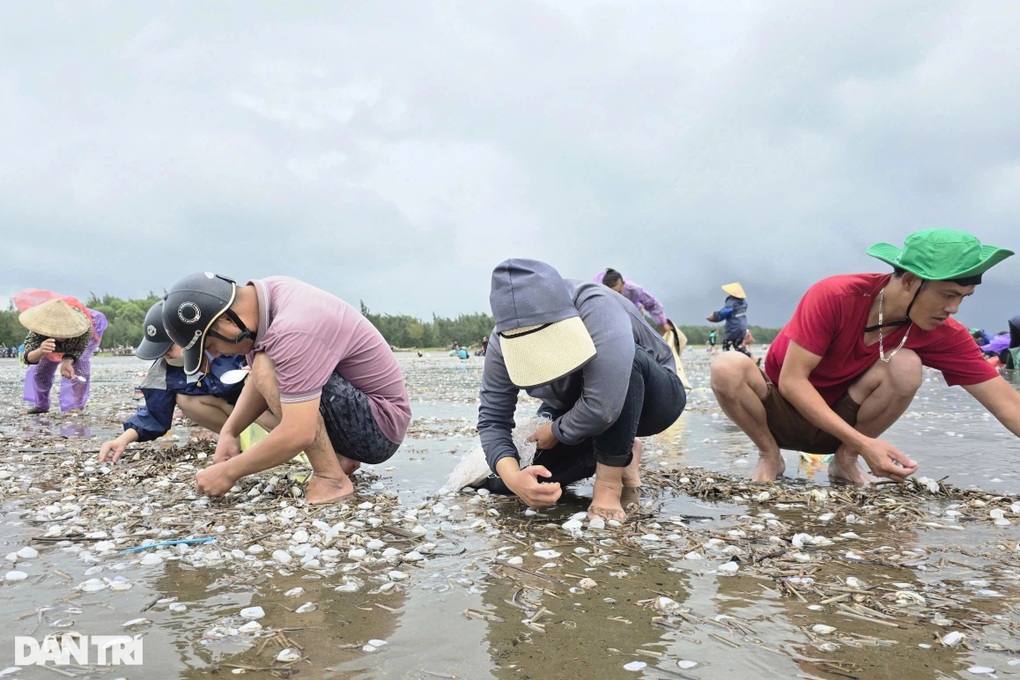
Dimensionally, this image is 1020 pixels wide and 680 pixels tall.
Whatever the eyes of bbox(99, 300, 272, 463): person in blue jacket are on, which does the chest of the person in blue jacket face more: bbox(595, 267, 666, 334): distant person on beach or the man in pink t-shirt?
the man in pink t-shirt

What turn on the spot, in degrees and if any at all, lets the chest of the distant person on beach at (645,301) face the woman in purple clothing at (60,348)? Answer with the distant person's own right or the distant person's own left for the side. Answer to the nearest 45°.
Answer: approximately 45° to the distant person's own left

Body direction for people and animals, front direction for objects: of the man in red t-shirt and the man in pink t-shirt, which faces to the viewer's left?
the man in pink t-shirt

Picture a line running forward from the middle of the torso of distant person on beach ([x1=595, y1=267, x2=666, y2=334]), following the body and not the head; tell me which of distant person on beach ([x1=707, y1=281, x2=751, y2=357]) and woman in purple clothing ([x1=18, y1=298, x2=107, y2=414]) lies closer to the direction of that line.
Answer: the woman in purple clothing

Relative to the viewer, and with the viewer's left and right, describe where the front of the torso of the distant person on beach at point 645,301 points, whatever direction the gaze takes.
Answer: facing to the left of the viewer

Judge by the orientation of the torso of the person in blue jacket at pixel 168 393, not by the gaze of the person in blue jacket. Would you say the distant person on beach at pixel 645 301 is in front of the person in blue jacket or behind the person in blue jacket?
behind

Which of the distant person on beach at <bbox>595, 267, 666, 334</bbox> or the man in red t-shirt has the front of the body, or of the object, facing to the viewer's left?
the distant person on beach

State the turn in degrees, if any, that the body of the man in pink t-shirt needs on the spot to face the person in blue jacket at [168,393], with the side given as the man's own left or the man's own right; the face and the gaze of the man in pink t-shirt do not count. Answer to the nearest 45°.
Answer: approximately 45° to the man's own right

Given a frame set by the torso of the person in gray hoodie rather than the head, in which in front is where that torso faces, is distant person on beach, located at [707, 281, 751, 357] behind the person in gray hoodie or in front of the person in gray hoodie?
behind

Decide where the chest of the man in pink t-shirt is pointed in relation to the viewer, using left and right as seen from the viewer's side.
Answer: facing to the left of the viewer

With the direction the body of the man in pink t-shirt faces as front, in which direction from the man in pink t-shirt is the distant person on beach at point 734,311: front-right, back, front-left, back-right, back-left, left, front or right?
back-right
